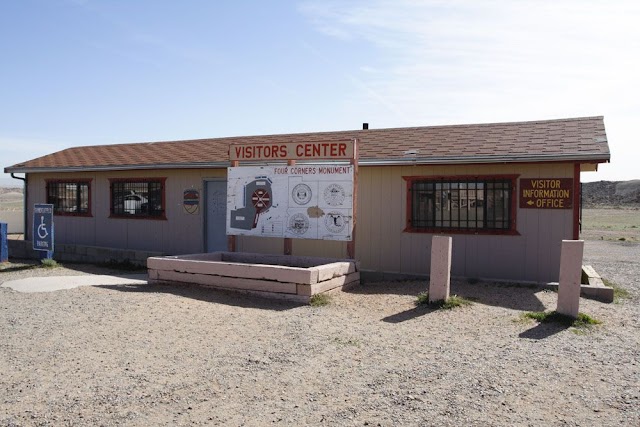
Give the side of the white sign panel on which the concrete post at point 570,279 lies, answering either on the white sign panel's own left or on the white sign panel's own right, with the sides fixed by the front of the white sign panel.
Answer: on the white sign panel's own left

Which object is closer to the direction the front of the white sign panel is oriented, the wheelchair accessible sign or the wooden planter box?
the wooden planter box

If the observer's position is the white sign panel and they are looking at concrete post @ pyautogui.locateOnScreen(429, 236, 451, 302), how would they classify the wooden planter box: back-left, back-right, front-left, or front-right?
front-right

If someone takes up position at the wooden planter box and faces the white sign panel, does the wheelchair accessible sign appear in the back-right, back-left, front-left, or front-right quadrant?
front-left

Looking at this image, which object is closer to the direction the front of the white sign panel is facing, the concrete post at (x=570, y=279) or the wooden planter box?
the wooden planter box

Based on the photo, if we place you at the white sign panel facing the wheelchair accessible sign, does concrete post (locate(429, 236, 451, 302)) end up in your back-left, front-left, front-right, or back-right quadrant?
back-left

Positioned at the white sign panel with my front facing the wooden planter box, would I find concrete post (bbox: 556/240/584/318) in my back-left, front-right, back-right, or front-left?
front-left

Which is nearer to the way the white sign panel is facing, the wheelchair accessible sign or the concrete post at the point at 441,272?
the concrete post

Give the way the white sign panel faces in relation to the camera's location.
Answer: facing the viewer

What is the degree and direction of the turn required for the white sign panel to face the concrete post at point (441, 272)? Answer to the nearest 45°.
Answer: approximately 45° to its left

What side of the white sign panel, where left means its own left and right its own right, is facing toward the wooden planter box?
front
